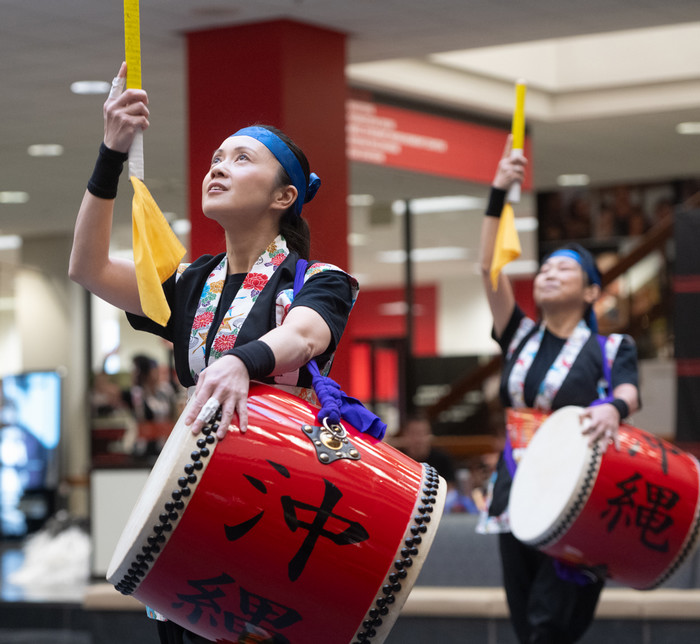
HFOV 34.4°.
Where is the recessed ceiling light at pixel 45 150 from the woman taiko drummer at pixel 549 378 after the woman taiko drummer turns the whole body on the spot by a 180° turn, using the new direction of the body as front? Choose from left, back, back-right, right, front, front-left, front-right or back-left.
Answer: left

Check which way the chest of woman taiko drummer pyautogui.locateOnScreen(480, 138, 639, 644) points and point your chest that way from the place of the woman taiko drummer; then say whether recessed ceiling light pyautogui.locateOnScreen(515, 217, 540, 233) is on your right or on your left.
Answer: on your right

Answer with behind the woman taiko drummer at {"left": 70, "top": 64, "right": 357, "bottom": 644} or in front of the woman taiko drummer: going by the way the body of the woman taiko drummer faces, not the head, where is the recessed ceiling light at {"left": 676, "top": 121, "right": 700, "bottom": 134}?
behind

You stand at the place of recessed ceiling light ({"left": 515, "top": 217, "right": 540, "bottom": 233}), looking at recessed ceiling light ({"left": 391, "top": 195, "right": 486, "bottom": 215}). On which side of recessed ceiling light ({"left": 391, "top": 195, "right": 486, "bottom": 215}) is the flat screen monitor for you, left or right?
right

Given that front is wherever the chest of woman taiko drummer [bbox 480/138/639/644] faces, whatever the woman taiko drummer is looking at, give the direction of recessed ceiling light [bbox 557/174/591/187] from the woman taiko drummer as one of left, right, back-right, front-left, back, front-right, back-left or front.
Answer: back-right

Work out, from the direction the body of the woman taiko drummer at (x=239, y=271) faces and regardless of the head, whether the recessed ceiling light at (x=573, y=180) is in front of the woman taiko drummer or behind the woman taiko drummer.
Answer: behind

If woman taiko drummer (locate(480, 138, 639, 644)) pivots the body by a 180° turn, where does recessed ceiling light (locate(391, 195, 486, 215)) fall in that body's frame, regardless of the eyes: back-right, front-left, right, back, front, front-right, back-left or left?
front-left

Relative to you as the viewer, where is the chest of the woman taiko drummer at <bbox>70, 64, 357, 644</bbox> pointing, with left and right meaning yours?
facing the viewer and to the left of the viewer

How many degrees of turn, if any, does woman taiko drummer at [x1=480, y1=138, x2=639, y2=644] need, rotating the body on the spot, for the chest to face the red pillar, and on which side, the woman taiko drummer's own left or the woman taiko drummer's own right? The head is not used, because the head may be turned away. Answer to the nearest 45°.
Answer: approximately 90° to the woman taiko drummer's own right

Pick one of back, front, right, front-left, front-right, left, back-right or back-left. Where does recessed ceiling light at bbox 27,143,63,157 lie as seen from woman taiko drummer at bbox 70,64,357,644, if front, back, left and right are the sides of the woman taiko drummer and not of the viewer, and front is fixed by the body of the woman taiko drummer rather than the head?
back-right
